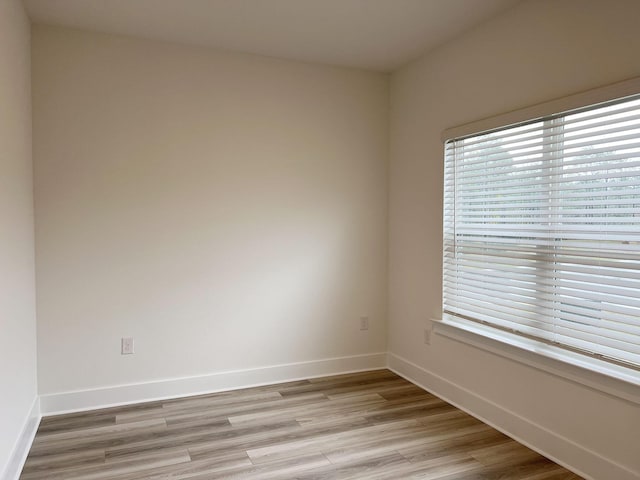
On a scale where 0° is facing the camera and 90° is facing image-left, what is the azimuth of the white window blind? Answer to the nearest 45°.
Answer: approximately 45°
